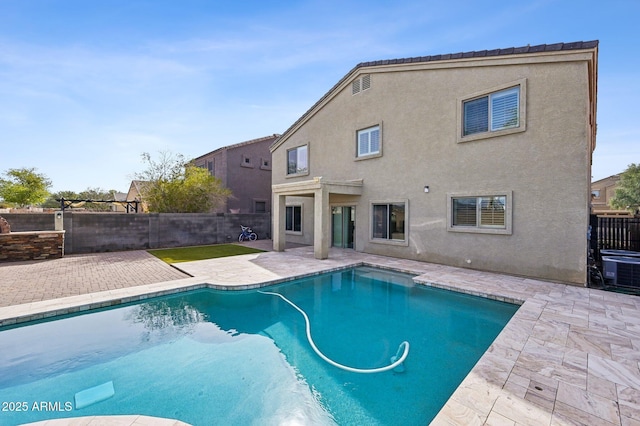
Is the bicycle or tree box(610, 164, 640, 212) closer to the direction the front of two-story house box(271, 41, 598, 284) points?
the tree

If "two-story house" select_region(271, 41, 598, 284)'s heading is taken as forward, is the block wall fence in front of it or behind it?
behind

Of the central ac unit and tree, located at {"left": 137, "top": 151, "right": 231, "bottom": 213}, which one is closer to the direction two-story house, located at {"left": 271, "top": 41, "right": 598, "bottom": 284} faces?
the central ac unit

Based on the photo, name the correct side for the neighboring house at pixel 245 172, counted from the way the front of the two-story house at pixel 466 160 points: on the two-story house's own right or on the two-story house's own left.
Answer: on the two-story house's own left

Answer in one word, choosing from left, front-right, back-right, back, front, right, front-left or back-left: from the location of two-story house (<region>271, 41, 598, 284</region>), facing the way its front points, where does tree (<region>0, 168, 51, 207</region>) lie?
back-left

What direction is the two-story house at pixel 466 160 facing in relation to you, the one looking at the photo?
facing away from the viewer and to the right of the viewer
